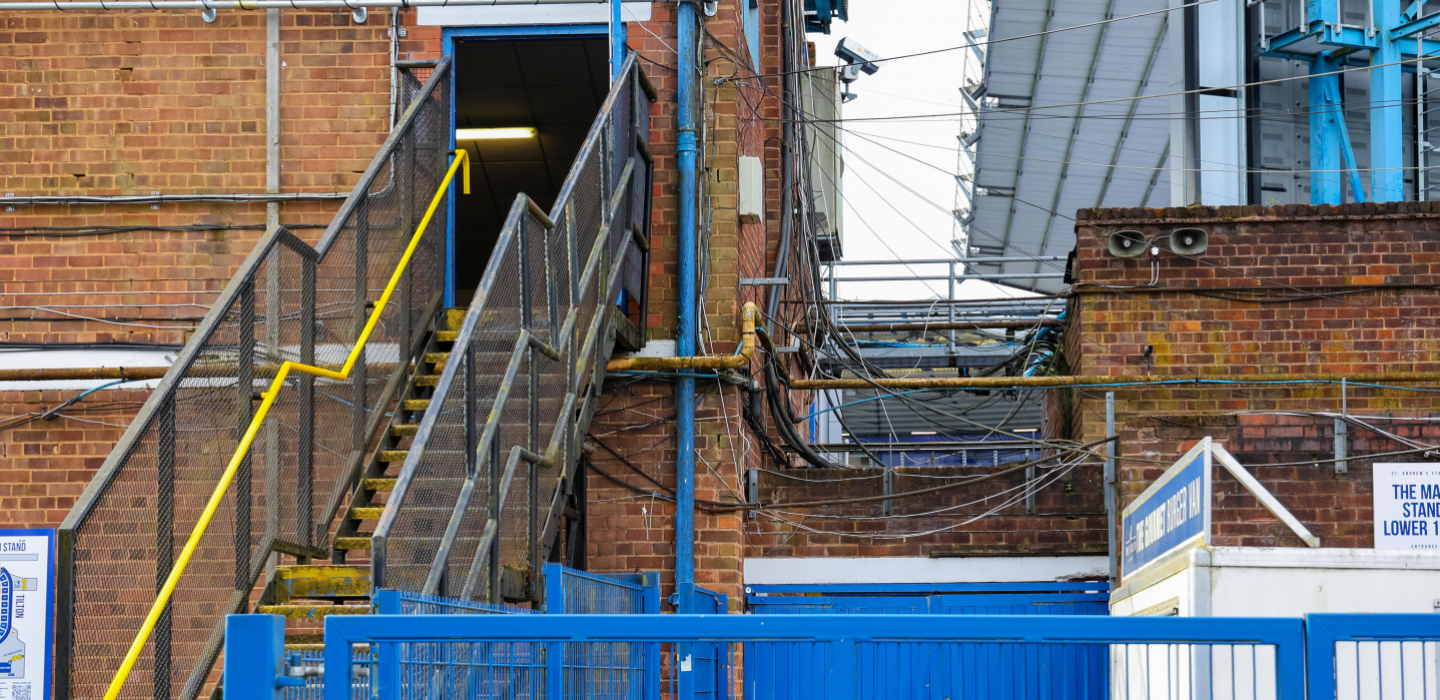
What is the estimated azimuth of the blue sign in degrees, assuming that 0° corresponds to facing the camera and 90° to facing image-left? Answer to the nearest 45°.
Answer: approximately 45°

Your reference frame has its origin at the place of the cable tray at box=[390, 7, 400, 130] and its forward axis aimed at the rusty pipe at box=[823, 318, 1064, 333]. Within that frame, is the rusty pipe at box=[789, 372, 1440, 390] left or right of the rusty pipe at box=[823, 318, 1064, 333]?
right

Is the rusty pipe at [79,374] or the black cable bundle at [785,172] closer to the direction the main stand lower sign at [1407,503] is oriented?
the rusty pipe

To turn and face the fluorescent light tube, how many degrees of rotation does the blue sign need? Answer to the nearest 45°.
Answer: approximately 90° to its right

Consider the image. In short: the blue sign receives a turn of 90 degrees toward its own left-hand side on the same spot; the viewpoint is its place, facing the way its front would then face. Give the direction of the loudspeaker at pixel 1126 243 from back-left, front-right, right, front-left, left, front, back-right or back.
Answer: back-left

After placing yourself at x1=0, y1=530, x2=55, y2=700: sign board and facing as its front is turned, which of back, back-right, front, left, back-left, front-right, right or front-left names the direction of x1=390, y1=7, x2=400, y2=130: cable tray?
back-left

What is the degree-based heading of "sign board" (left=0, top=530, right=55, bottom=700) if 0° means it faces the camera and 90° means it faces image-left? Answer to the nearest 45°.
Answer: approximately 0°

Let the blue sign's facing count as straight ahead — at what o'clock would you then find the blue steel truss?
The blue steel truss is roughly at 5 o'clock from the blue sign.

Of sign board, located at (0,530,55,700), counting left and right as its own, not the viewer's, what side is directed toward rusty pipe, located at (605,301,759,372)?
left

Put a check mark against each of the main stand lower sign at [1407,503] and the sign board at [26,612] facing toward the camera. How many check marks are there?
2

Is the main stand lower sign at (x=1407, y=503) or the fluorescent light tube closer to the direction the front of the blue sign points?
the fluorescent light tube

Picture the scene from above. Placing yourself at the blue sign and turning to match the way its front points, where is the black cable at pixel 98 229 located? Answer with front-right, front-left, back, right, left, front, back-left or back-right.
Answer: front-right

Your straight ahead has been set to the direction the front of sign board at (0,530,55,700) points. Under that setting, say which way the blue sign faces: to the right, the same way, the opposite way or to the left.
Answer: to the right

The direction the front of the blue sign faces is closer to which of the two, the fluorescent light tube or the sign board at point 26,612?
the sign board

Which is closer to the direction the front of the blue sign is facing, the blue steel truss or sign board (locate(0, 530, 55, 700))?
the sign board

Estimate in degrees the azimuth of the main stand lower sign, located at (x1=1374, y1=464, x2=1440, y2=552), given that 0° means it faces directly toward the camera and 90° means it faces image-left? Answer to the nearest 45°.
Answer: approximately 0°
